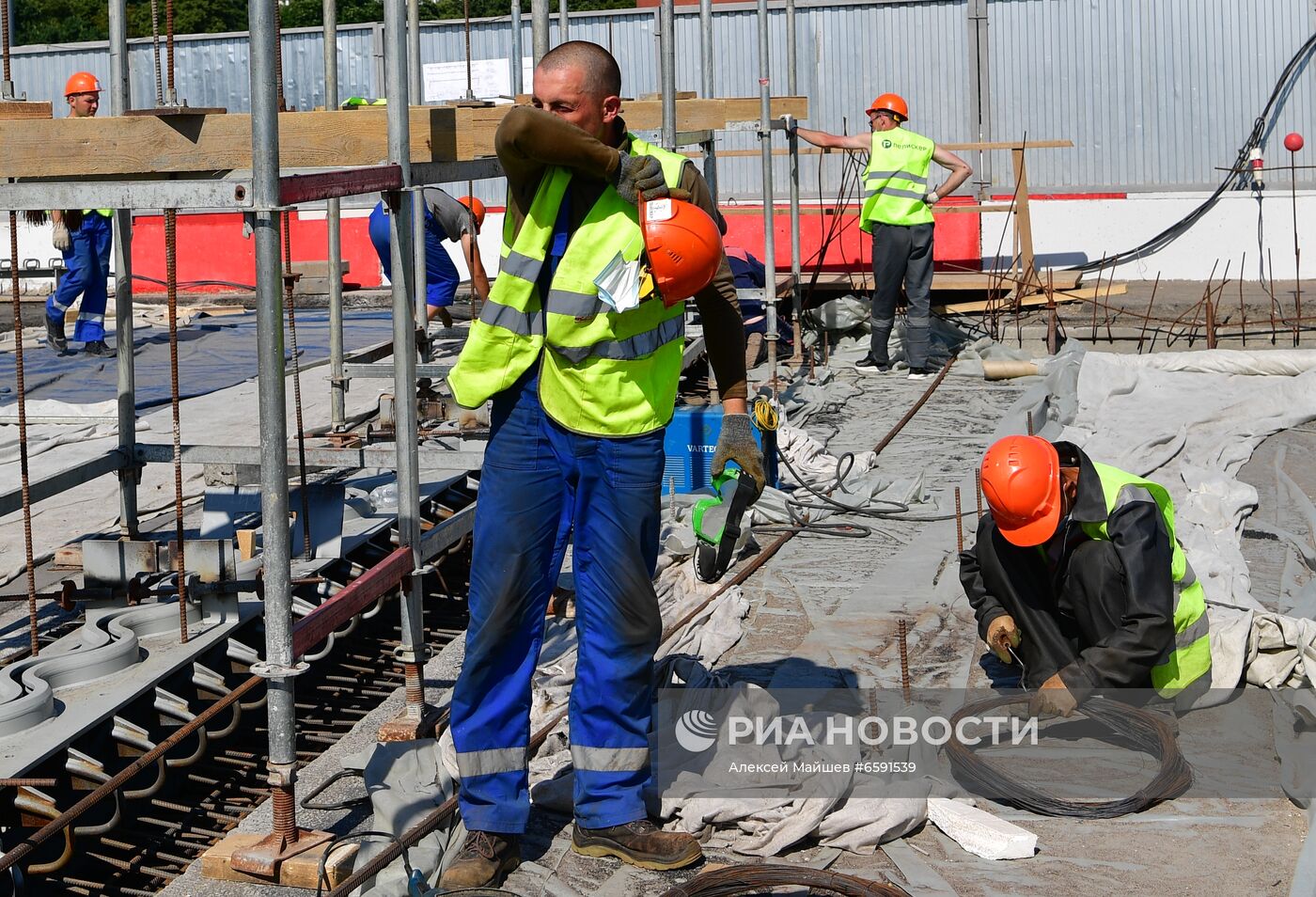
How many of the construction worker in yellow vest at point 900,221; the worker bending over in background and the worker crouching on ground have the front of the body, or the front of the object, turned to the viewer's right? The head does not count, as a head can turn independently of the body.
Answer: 1

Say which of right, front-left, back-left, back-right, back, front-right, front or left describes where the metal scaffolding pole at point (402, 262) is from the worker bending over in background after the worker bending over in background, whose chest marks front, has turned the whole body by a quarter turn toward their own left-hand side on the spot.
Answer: back

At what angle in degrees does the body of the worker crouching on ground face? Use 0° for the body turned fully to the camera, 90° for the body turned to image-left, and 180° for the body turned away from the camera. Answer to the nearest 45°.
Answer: approximately 45°

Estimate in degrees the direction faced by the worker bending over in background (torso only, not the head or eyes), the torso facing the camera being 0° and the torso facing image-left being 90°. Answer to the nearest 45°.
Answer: approximately 270°

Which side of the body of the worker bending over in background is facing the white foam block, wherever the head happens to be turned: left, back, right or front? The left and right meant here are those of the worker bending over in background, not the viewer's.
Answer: right

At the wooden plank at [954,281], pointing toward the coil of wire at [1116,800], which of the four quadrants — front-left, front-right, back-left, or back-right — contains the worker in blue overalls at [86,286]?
front-right

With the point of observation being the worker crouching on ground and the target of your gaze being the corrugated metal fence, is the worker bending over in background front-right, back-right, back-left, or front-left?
front-left

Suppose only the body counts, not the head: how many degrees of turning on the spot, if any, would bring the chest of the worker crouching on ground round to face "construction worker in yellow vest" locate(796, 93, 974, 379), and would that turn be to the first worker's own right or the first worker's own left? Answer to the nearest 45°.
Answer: approximately 135° to the first worker's own right

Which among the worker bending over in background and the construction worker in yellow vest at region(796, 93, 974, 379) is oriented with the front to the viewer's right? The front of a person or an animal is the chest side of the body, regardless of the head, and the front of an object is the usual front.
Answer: the worker bending over in background

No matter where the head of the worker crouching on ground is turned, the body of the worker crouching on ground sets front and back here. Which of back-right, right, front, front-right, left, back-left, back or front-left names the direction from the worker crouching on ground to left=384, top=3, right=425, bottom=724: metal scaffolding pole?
front-right

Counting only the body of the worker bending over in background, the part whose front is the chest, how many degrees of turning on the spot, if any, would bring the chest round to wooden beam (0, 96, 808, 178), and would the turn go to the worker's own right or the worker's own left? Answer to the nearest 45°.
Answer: approximately 90° to the worker's own right

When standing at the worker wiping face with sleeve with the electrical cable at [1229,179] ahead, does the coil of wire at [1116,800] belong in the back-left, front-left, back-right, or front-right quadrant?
front-right

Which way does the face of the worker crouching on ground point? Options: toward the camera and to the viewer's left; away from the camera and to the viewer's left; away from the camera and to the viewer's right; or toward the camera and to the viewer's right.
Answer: toward the camera and to the viewer's left
